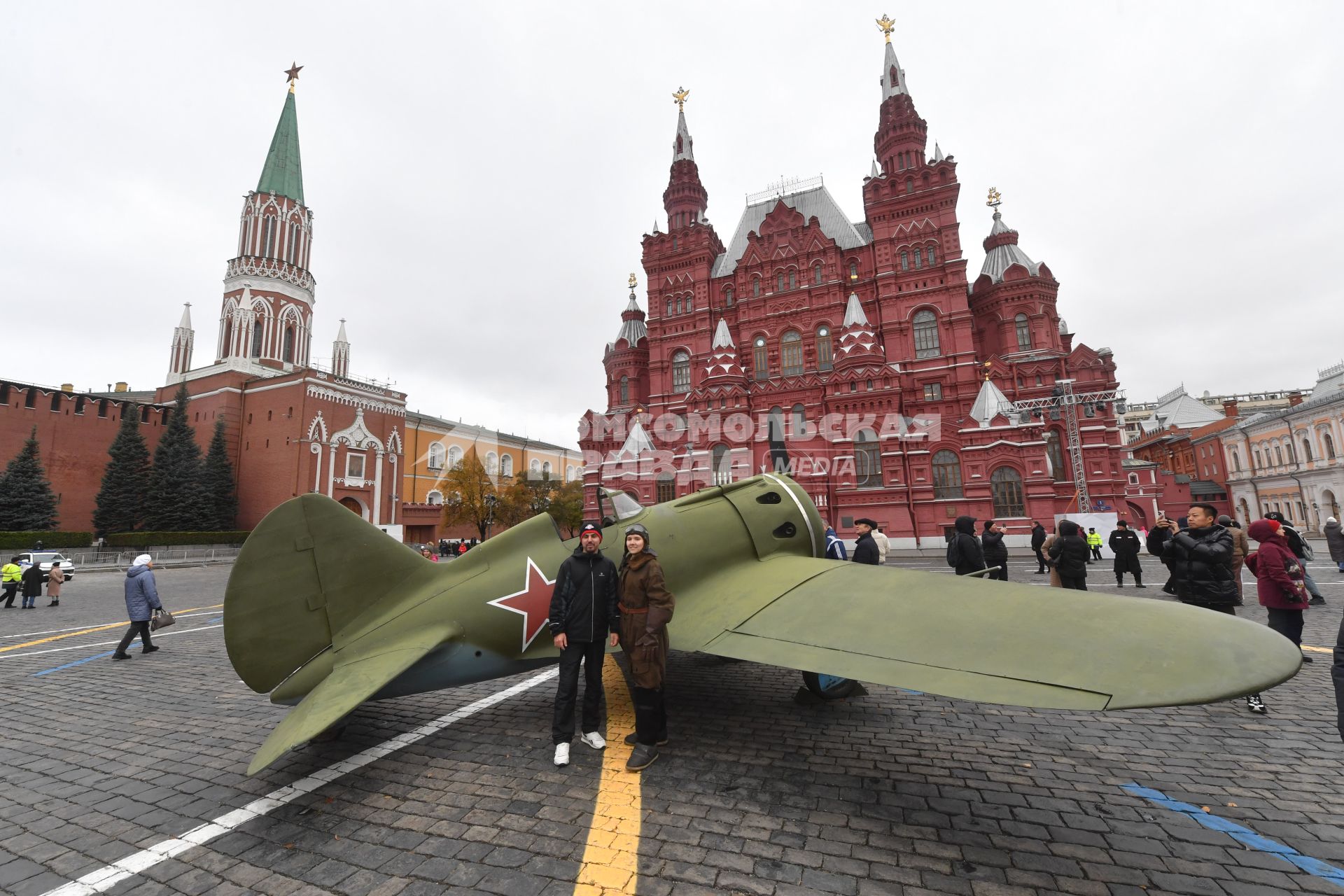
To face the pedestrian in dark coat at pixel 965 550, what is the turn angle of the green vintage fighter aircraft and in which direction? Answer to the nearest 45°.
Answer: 0° — it already faces them

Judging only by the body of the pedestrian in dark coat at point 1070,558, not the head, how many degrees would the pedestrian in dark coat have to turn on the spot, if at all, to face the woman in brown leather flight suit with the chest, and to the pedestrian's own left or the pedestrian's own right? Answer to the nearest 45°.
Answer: approximately 180°

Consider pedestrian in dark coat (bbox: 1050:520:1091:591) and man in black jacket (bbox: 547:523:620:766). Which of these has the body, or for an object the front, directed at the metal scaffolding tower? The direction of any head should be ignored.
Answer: the pedestrian in dark coat

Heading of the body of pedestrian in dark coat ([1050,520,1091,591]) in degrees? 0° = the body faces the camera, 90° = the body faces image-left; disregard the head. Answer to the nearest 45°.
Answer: approximately 180°

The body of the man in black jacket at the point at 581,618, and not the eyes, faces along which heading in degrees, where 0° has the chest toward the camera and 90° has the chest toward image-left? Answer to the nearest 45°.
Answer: approximately 0°

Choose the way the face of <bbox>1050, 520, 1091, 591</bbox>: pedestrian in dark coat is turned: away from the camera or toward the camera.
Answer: away from the camera

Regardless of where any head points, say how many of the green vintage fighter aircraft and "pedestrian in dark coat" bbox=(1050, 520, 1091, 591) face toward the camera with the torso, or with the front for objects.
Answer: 0

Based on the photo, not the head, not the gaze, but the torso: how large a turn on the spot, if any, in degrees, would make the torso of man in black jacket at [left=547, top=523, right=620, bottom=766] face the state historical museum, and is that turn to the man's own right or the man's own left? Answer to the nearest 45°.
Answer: approximately 135° to the man's own left

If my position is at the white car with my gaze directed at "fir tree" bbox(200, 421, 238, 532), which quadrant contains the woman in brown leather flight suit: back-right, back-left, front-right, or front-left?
back-right

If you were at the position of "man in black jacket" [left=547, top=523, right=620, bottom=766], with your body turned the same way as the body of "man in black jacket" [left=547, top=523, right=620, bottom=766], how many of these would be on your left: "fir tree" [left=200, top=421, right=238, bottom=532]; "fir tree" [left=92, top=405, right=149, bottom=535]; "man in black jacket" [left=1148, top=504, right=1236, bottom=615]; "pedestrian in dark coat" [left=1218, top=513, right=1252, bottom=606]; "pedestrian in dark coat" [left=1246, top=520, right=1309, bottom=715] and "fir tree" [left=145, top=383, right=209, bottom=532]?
3

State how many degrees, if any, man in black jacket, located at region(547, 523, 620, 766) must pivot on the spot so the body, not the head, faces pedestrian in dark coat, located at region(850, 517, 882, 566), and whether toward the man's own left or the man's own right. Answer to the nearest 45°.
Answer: approximately 135° to the man's own left

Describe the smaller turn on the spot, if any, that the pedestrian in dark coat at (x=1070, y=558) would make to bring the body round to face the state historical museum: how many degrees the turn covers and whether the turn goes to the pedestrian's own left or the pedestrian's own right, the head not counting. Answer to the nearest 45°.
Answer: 0° — they already face it

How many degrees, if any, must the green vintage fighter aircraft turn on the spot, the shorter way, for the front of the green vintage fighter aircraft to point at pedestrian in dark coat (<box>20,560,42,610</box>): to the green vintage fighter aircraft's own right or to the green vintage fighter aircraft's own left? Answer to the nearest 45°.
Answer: approximately 135° to the green vintage fighter aircraft's own left

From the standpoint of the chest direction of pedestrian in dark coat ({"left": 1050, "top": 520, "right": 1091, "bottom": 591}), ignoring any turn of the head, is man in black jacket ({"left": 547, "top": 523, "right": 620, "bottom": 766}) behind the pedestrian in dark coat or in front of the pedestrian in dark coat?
behind

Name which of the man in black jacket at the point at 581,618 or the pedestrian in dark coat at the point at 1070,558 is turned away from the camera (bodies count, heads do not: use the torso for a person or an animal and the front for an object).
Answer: the pedestrian in dark coat

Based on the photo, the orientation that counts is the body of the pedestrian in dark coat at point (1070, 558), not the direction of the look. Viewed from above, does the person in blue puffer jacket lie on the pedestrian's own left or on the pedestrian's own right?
on the pedestrian's own left

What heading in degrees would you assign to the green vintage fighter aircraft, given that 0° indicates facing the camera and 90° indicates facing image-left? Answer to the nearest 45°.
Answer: approximately 225°

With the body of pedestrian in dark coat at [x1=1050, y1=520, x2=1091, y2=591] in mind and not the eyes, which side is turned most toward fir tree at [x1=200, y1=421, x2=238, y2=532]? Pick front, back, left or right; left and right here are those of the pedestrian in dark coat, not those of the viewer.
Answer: left
